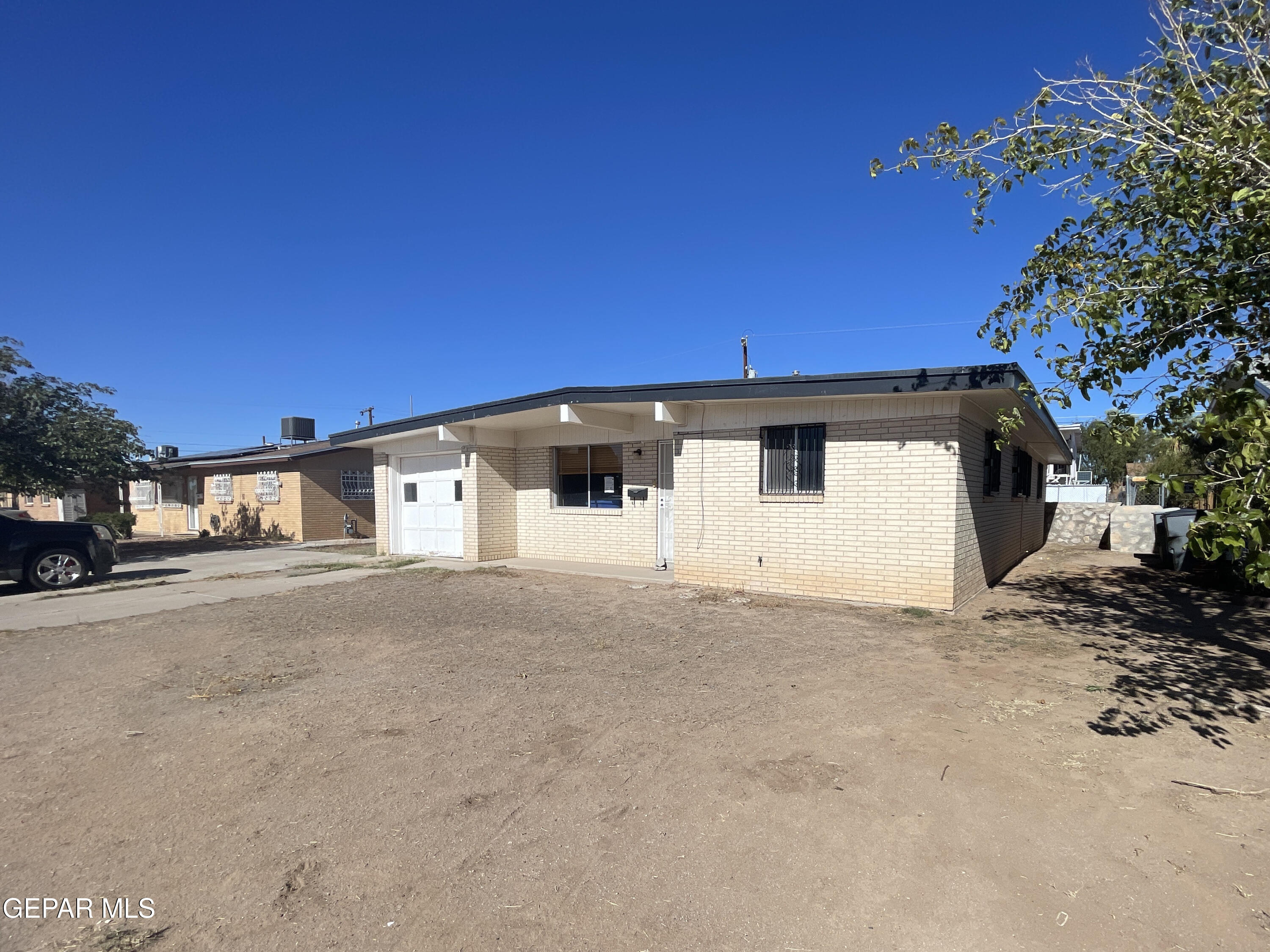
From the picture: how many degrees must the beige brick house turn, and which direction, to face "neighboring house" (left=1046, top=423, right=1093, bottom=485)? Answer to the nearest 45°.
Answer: approximately 180°

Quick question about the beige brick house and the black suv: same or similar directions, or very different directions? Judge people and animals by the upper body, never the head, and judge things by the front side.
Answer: very different directions

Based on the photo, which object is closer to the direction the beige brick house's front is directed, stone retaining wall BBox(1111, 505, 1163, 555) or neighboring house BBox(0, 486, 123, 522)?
the neighboring house

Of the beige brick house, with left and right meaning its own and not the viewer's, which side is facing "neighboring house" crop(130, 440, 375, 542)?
right

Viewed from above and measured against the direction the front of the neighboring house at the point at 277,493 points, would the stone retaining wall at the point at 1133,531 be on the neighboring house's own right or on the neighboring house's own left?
on the neighboring house's own left

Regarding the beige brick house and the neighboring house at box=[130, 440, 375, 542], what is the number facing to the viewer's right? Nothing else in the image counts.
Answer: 0

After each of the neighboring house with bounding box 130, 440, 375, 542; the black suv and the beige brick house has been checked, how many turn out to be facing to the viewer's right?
1

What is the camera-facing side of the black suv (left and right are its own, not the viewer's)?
right
